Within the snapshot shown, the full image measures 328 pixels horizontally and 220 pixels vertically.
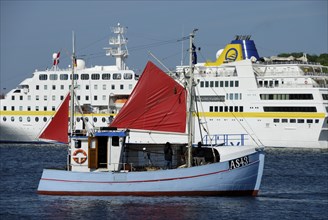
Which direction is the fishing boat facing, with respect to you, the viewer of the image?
facing to the right of the viewer
